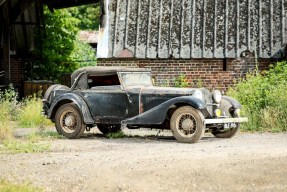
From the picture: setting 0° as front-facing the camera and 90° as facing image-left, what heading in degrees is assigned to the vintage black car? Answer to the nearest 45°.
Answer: approximately 315°

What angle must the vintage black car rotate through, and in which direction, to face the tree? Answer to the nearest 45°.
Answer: approximately 135° to its left

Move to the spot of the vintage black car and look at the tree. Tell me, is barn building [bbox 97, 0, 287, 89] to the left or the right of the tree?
right
